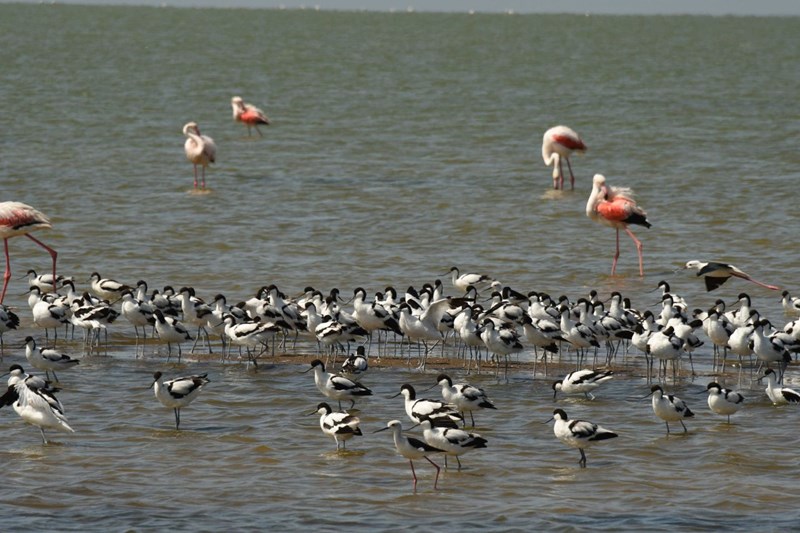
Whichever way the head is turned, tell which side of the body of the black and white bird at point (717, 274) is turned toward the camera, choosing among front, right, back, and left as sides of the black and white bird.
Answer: left

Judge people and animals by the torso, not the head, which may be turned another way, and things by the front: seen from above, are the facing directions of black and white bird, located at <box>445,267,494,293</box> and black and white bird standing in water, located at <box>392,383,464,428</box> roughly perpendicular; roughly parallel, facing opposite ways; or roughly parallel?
roughly parallel

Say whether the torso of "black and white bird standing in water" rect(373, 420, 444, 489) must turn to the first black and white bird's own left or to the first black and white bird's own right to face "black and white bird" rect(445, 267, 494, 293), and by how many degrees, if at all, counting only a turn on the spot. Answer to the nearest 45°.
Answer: approximately 90° to the first black and white bird's own right

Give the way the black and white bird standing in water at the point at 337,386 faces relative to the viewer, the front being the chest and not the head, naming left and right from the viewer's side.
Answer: facing to the left of the viewer

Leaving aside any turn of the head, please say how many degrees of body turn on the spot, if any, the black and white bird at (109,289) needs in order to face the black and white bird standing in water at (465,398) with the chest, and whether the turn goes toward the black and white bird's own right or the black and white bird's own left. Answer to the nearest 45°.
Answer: approximately 135° to the black and white bird's own left

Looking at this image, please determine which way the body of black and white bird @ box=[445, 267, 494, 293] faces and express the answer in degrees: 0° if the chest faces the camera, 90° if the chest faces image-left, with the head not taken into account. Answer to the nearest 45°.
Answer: approximately 90°

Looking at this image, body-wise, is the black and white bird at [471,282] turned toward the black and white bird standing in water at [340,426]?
no

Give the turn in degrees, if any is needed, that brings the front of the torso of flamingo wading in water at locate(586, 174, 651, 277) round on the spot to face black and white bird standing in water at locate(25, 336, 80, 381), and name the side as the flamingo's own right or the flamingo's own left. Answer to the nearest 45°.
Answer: approximately 45° to the flamingo's own left

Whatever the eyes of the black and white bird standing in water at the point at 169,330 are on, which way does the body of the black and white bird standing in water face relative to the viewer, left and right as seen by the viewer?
facing the viewer and to the left of the viewer

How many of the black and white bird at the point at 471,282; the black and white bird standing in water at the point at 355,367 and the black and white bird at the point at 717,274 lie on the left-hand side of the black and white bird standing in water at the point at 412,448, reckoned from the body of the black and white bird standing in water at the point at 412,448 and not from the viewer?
0

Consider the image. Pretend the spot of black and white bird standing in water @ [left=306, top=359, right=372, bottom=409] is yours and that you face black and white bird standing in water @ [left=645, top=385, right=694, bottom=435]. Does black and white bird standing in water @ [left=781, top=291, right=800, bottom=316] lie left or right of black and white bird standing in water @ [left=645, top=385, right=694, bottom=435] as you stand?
left

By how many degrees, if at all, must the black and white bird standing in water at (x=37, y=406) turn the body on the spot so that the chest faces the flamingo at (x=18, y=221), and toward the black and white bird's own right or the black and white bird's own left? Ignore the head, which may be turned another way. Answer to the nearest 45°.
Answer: approximately 90° to the black and white bird's own right

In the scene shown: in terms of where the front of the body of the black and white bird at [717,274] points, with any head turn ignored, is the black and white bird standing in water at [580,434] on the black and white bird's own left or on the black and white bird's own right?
on the black and white bird's own left

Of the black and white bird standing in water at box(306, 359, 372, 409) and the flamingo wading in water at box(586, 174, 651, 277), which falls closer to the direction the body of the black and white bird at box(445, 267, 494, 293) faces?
the black and white bird standing in water

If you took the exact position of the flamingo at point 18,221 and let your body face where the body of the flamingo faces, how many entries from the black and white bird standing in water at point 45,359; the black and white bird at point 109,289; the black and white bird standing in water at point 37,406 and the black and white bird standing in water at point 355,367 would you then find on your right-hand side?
0

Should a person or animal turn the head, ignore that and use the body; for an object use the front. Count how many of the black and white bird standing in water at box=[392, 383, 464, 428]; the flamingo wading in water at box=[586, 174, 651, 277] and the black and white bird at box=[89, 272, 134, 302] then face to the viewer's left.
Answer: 3

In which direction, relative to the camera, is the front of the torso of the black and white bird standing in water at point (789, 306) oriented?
to the viewer's left

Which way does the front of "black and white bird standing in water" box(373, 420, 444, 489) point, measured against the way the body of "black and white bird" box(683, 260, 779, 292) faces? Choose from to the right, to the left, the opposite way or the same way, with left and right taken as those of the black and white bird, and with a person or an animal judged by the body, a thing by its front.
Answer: the same way

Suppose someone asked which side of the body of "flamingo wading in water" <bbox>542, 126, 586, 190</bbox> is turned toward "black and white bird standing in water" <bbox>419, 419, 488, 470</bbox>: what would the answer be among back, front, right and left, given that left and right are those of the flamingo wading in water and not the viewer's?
left
